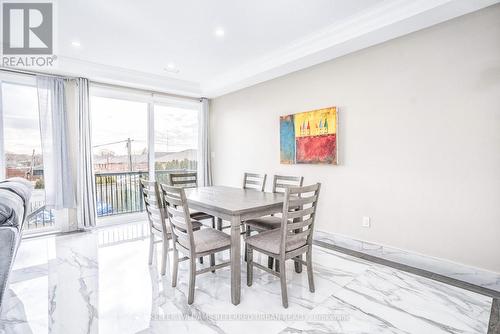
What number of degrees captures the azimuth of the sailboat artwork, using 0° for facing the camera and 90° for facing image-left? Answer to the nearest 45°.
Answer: approximately 45°

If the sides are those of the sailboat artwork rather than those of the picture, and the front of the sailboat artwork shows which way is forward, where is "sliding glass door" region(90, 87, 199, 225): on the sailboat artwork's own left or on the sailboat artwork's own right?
on the sailboat artwork's own right

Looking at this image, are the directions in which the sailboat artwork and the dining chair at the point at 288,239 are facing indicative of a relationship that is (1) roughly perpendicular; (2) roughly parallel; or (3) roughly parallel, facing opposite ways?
roughly perpendicular

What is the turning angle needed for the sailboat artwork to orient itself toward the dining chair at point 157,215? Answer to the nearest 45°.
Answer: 0° — it already faces it

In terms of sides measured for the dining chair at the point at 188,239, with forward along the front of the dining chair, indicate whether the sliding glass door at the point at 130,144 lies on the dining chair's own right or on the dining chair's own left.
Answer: on the dining chair's own left

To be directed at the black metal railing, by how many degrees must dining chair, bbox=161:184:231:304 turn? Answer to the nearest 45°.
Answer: approximately 90° to its left

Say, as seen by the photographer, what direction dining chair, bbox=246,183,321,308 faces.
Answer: facing away from the viewer and to the left of the viewer

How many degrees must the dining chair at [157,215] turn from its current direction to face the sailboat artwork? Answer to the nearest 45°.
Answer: approximately 45° to its right

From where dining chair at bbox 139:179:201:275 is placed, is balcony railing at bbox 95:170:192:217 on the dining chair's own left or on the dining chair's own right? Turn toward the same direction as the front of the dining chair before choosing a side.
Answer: on the dining chair's own left

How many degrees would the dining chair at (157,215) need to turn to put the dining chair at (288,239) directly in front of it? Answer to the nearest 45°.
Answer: approximately 90° to its right

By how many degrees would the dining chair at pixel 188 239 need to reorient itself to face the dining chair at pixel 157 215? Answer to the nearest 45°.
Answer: approximately 90° to its left

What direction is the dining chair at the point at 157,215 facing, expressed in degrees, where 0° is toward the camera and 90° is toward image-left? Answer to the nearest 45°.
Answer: approximately 225°

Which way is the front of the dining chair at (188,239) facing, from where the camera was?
facing away from the viewer and to the right of the viewer
